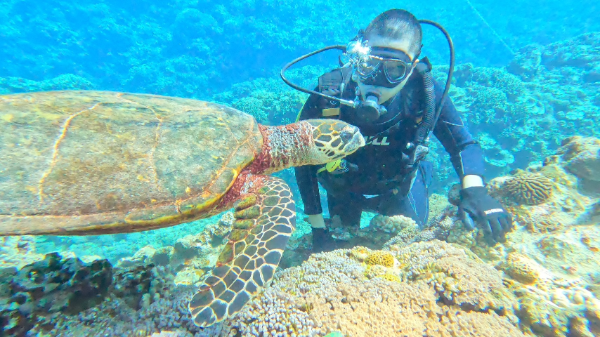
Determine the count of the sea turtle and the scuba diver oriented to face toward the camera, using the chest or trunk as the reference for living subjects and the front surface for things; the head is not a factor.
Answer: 1

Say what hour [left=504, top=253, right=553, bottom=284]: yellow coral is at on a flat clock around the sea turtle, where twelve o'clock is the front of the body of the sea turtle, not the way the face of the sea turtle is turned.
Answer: The yellow coral is roughly at 11 o'clock from the sea turtle.

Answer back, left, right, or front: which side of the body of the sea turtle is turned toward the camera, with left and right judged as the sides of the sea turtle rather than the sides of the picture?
right

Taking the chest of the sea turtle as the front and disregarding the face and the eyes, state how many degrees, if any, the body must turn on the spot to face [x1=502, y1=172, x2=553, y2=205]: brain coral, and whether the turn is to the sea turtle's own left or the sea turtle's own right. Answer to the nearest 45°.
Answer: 0° — it already faces it
